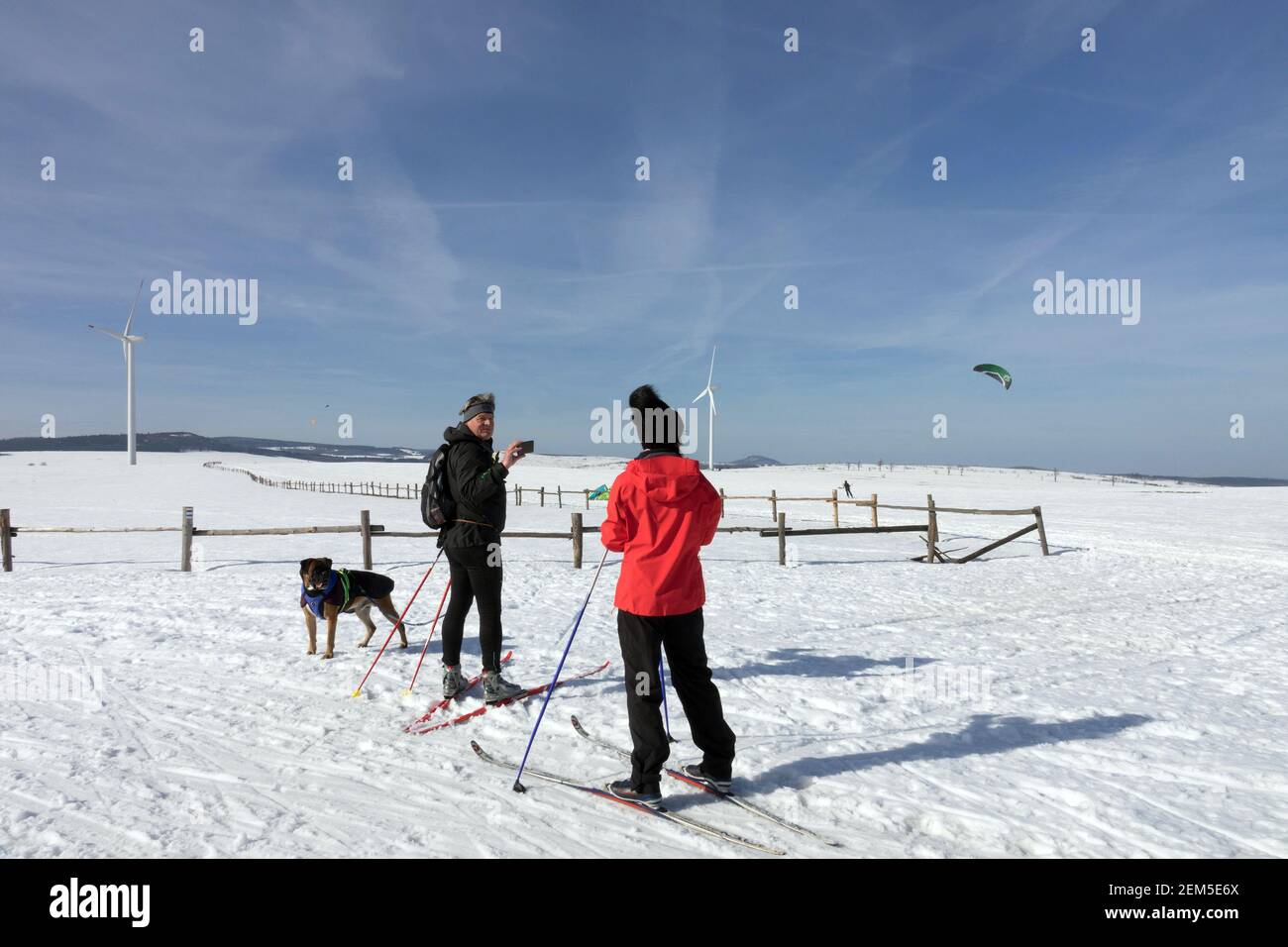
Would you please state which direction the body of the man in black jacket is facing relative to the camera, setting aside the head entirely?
to the viewer's right

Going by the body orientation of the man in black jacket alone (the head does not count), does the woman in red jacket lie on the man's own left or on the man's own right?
on the man's own right

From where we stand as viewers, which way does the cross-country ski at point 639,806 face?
facing away from the viewer and to the left of the viewer

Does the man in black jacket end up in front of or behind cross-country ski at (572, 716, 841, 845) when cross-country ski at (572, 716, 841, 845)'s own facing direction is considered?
in front

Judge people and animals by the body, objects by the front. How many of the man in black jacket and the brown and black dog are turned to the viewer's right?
1

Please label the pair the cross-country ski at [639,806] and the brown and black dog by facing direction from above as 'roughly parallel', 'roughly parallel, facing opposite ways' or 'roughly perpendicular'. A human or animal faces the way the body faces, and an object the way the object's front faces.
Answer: roughly perpendicular

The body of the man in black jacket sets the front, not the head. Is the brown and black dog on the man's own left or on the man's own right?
on the man's own left

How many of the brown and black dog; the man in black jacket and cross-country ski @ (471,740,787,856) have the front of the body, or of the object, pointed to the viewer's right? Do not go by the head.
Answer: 1

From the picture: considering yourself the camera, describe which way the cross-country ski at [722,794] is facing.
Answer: facing away from the viewer and to the left of the viewer

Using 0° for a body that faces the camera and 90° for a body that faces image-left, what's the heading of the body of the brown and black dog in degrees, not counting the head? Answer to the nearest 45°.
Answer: approximately 45°

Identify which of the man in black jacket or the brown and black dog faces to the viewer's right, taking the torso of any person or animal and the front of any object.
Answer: the man in black jacket

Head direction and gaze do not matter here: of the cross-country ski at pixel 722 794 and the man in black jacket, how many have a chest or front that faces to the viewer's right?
1

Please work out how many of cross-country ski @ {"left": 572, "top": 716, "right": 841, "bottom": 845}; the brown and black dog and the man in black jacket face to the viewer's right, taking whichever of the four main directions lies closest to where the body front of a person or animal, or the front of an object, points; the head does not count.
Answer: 1

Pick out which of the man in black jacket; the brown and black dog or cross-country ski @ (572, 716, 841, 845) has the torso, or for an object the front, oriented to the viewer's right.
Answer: the man in black jacket
